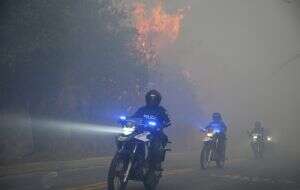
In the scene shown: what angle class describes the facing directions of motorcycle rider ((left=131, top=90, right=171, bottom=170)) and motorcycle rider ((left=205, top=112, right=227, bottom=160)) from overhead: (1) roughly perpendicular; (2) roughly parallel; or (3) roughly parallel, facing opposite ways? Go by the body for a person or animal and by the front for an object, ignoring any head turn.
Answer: roughly parallel

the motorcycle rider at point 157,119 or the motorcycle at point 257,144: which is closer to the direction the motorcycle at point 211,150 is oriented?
the motorcycle rider

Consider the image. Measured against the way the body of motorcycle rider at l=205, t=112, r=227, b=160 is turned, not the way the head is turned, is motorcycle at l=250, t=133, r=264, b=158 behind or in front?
behind

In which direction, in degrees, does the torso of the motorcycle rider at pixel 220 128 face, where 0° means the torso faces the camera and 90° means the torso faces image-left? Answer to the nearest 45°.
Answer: approximately 45°

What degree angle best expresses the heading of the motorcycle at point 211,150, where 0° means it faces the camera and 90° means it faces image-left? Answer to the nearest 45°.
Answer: approximately 45°

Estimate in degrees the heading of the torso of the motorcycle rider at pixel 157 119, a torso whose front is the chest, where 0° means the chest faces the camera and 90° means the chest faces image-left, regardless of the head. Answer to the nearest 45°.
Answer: approximately 45°

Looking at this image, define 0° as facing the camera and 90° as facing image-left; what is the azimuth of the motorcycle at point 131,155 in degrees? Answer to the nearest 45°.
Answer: approximately 45°

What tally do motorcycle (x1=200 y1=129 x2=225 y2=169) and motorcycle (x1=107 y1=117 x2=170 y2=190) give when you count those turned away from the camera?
0

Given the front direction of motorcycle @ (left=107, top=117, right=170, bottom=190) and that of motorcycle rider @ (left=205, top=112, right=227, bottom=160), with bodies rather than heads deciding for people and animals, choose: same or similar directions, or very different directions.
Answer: same or similar directions

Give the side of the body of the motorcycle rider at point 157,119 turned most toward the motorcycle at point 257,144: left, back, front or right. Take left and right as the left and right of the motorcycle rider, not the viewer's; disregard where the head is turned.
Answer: back
